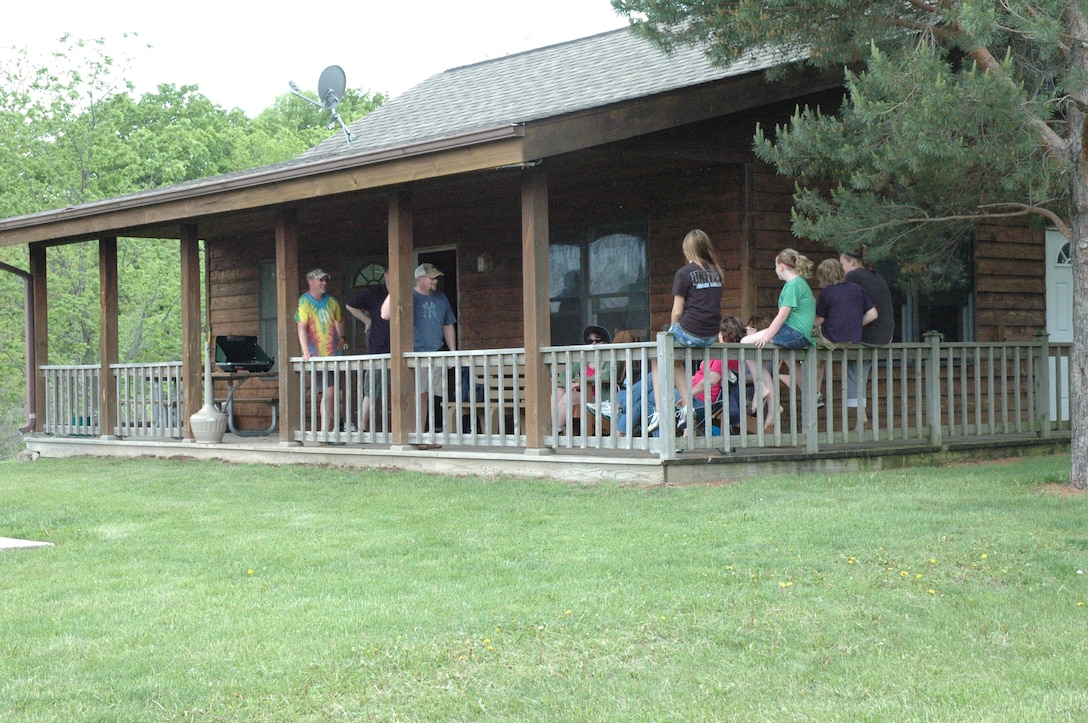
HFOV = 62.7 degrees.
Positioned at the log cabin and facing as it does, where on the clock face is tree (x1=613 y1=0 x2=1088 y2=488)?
The tree is roughly at 9 o'clock from the log cabin.

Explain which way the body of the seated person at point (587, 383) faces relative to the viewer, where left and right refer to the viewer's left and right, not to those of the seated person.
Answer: facing the viewer and to the left of the viewer

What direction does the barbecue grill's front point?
toward the camera

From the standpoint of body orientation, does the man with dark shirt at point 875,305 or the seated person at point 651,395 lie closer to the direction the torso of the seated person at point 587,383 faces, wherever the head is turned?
the seated person

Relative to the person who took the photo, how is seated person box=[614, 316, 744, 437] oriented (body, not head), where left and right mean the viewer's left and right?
facing to the left of the viewer

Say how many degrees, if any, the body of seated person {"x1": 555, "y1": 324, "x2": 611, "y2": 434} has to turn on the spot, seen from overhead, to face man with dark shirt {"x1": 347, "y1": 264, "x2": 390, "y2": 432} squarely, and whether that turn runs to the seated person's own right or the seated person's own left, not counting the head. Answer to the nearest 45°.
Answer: approximately 90° to the seated person's own right

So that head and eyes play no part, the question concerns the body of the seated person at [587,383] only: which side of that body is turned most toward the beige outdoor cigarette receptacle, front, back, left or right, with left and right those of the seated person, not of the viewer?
right

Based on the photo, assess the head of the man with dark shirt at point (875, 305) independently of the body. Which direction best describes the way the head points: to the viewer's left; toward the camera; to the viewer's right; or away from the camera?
to the viewer's left

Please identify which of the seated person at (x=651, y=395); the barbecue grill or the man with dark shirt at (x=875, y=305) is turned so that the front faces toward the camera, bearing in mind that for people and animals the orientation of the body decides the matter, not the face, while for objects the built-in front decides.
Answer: the barbecue grill

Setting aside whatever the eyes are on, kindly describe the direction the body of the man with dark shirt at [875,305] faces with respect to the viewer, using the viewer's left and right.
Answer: facing to the left of the viewer

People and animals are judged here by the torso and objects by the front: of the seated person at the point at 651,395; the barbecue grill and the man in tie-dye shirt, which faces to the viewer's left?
the seated person

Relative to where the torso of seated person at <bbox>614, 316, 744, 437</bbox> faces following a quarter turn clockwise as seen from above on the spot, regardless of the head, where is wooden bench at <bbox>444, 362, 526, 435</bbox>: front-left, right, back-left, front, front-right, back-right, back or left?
front-left
